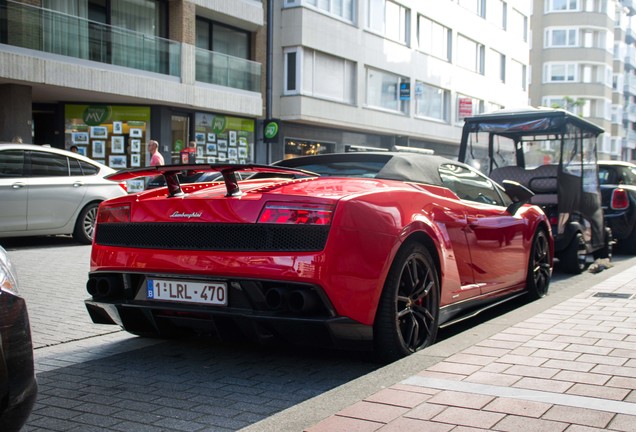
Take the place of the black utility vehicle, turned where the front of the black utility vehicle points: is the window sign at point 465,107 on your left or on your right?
on your left

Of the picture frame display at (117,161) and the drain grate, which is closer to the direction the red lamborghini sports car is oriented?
the drain grate

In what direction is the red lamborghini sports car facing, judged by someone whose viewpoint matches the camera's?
facing away from the viewer and to the right of the viewer

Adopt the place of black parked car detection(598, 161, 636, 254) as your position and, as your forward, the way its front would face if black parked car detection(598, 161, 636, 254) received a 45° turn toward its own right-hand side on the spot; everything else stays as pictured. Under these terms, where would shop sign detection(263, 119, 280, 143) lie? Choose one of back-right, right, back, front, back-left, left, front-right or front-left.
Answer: back-left

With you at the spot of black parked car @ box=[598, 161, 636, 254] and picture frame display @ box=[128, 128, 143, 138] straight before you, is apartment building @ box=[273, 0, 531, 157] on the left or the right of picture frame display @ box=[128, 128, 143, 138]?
right

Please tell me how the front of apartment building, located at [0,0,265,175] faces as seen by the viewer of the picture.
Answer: facing the viewer and to the right of the viewer

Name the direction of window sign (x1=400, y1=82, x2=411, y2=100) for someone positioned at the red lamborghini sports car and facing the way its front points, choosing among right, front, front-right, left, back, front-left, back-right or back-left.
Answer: front-left

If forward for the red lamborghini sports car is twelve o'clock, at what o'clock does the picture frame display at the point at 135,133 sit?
The picture frame display is roughly at 10 o'clock from the red lamborghini sports car.

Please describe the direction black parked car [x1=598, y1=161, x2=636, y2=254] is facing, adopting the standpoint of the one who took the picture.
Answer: facing away from the viewer and to the right of the viewer

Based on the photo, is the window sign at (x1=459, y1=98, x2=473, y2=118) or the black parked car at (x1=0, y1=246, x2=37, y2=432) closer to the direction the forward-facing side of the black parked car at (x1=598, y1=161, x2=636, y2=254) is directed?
the window sign

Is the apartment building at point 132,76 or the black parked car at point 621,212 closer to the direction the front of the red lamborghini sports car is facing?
the black parked car

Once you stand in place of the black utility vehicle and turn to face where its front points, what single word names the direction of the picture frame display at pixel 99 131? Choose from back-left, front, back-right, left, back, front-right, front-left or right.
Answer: left

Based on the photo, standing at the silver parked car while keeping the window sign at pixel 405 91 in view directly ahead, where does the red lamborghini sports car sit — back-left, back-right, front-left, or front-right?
back-right

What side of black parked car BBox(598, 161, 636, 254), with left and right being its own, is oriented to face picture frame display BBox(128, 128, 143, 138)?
left

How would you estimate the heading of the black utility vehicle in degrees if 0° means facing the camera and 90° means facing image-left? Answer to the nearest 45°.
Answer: approximately 225°
